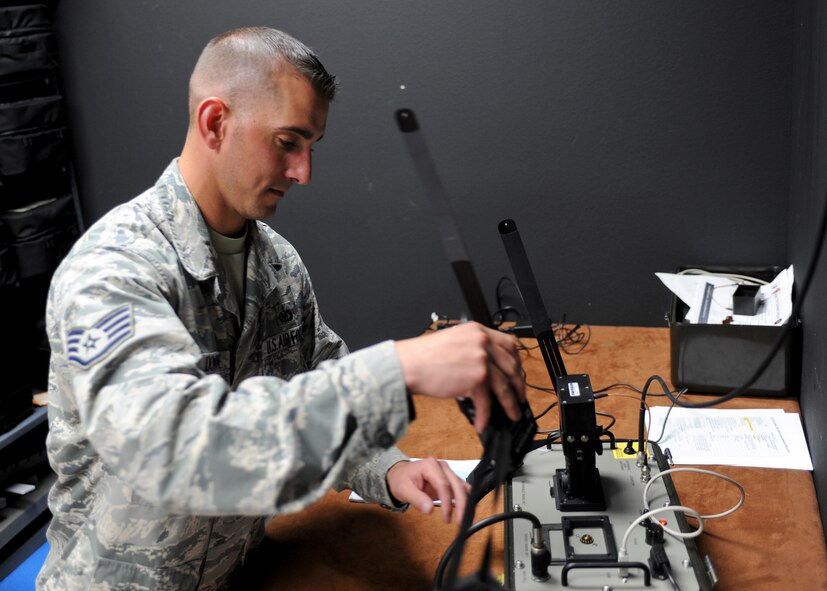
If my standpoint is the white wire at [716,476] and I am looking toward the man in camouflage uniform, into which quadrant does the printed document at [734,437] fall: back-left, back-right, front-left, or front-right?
back-right

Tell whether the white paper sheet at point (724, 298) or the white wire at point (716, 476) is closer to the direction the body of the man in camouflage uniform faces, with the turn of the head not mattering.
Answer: the white wire

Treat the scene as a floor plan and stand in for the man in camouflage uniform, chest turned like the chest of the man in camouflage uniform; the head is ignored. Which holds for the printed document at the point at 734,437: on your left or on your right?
on your left

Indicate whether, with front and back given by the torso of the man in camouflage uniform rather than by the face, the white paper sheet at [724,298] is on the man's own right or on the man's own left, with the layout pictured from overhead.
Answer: on the man's own left

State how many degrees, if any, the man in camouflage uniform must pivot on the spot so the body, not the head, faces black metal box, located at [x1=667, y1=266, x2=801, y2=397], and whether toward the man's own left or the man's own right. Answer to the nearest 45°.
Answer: approximately 45° to the man's own left

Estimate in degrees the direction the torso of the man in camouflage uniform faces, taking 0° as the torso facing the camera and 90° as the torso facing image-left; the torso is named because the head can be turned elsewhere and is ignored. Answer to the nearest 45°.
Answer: approximately 315°
